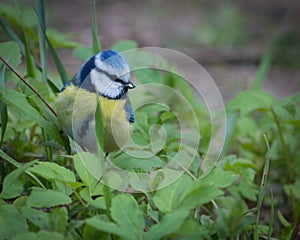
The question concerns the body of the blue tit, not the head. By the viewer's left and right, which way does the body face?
facing the viewer and to the right of the viewer

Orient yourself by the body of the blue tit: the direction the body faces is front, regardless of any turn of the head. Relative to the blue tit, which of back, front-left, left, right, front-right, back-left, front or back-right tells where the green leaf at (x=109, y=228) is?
front-right

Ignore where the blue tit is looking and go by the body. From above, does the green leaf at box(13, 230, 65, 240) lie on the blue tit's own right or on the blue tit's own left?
on the blue tit's own right

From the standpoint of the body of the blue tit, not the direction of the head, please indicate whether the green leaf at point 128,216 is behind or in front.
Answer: in front

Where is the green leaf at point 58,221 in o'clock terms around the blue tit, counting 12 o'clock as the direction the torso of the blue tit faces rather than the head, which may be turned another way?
The green leaf is roughly at 2 o'clock from the blue tit.

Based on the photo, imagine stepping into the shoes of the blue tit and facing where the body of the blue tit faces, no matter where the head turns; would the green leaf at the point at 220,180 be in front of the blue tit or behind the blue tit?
in front
